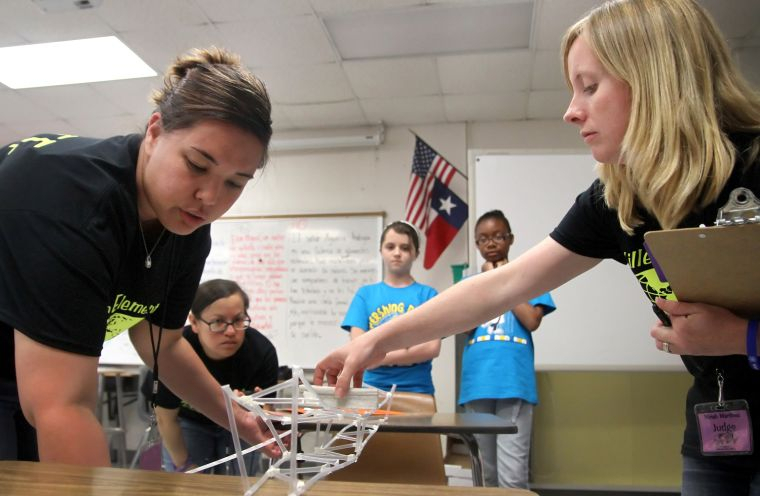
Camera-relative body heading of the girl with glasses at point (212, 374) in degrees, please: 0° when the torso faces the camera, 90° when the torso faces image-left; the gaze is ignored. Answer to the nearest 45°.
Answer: approximately 315°

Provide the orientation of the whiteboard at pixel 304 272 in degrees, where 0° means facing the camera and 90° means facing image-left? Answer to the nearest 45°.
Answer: approximately 0°

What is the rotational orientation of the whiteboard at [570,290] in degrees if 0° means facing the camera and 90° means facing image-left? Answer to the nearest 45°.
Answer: approximately 0°

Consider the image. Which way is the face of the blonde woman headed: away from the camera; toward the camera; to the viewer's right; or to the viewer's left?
to the viewer's left

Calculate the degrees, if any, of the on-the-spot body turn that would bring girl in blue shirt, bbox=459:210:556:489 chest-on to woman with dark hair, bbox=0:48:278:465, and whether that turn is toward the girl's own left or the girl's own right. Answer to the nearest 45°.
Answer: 0° — they already face them
